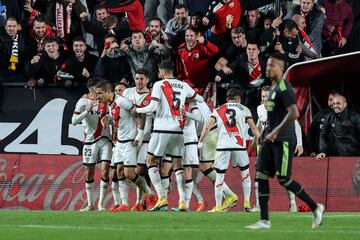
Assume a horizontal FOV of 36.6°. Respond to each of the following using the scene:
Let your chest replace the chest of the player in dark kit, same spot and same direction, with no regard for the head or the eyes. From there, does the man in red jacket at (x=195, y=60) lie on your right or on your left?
on your right

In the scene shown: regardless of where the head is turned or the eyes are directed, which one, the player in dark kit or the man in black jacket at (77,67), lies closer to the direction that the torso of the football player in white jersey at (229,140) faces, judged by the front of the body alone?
the man in black jacket

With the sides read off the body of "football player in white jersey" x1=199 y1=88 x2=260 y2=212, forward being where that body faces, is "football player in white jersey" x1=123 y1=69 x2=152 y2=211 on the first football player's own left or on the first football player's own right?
on the first football player's own left

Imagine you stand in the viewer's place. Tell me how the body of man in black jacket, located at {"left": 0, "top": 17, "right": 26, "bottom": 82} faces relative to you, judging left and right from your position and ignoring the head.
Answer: facing the viewer

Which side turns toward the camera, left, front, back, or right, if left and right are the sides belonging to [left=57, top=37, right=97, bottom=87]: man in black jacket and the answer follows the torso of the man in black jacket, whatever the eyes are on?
front

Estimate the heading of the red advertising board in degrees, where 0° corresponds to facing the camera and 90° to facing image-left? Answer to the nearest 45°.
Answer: approximately 0°

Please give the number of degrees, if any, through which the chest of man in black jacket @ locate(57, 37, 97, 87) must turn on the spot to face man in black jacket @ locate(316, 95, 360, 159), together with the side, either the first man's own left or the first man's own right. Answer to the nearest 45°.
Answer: approximately 90° to the first man's own left
